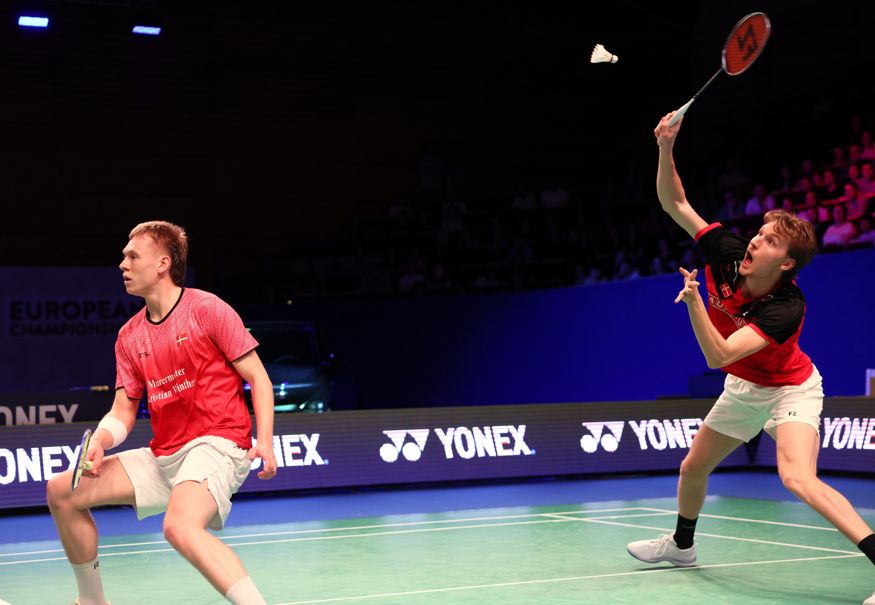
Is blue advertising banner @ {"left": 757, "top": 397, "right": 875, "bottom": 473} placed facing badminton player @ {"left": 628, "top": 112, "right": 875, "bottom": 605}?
yes

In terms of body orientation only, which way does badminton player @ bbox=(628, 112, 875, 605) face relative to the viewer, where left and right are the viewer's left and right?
facing the viewer and to the left of the viewer

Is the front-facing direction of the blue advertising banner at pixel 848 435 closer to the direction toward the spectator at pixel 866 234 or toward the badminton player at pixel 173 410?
the badminton player

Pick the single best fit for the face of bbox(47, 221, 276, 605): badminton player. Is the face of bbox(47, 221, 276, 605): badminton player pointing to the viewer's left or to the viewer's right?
to the viewer's left

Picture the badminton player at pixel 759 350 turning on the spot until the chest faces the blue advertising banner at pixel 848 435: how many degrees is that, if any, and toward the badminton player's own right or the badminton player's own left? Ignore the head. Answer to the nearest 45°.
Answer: approximately 135° to the badminton player's own right

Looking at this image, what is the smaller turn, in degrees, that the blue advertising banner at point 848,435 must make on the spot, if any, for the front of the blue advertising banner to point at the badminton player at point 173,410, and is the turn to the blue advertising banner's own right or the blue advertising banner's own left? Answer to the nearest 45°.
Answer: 0° — it already faces them

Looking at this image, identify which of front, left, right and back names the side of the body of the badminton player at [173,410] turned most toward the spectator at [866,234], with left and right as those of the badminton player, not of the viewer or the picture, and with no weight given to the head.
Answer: back

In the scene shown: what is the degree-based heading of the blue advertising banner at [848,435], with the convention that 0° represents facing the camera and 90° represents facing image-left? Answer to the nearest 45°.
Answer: approximately 0°

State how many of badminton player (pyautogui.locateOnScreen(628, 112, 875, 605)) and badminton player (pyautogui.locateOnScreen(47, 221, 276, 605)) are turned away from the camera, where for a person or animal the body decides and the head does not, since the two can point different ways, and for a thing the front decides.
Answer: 0

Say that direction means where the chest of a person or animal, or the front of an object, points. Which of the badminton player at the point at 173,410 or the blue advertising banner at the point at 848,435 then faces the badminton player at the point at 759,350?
the blue advertising banner

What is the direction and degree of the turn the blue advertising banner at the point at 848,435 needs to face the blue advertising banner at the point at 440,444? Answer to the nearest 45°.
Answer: approximately 45° to its right

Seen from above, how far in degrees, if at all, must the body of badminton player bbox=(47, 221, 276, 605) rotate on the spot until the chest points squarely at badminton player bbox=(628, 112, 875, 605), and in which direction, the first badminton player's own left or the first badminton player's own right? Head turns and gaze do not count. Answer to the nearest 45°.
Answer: approximately 135° to the first badminton player's own left

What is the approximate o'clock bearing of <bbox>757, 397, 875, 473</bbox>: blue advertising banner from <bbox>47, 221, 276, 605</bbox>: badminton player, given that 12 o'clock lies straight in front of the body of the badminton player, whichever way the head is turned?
The blue advertising banner is roughly at 6 o'clock from the badminton player.
